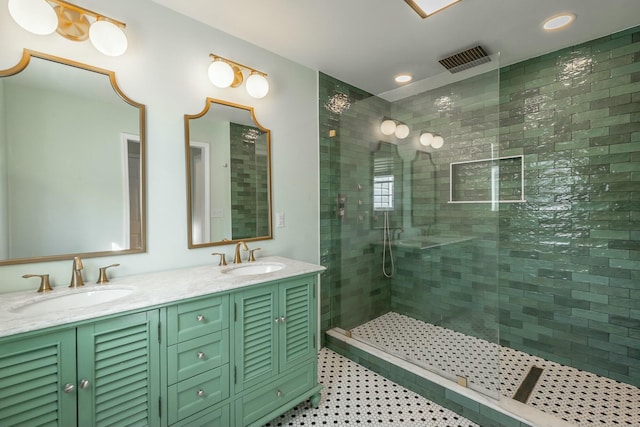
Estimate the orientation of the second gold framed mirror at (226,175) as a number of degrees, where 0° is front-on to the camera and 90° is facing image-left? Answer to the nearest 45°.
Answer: approximately 315°

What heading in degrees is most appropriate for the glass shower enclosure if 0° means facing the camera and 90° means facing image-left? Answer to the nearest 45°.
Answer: approximately 45°
